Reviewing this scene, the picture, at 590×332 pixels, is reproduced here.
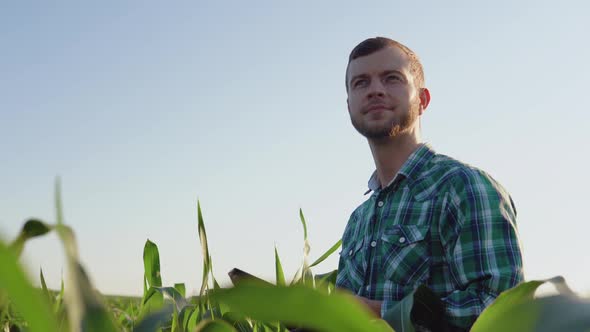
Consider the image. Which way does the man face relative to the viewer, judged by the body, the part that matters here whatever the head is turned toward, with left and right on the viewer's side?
facing the viewer and to the left of the viewer

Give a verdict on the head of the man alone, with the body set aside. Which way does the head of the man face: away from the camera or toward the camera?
toward the camera
